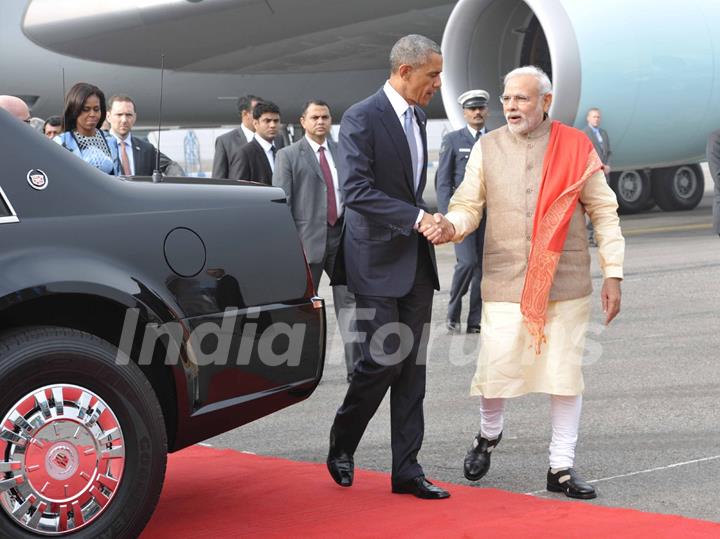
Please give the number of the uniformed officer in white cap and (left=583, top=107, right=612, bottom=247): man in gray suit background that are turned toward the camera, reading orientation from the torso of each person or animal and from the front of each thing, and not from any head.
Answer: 2

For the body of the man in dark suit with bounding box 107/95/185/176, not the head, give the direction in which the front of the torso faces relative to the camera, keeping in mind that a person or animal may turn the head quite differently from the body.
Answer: toward the camera

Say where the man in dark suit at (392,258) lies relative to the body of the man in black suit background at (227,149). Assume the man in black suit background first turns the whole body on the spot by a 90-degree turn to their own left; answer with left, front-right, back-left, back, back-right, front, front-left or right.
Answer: back-right

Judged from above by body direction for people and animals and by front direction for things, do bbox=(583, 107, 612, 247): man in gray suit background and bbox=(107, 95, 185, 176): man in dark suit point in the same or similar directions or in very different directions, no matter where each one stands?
same or similar directions

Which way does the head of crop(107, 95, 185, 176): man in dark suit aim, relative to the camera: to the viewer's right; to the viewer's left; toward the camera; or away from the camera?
toward the camera

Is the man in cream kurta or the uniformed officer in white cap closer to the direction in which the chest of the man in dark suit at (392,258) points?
the man in cream kurta

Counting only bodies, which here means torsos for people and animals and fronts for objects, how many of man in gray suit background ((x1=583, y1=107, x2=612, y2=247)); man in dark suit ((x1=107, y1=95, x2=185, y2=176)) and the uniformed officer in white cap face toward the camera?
3

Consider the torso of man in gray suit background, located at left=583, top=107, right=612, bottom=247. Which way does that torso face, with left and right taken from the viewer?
facing the viewer

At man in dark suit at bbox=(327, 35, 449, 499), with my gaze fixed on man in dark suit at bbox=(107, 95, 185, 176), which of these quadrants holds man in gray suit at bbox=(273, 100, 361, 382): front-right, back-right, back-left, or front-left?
front-right

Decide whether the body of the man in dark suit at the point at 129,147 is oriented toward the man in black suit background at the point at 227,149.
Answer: no

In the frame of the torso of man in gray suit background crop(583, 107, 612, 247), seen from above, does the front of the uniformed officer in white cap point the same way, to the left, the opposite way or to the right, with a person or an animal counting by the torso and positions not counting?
the same way

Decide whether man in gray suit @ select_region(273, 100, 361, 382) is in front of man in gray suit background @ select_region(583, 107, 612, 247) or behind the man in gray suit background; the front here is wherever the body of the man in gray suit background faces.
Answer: in front

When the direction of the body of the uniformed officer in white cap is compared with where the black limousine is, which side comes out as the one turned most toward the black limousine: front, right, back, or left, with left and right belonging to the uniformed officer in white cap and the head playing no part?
front

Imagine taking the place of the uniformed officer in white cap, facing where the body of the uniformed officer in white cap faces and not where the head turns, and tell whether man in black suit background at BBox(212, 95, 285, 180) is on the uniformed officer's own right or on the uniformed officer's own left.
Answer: on the uniformed officer's own right

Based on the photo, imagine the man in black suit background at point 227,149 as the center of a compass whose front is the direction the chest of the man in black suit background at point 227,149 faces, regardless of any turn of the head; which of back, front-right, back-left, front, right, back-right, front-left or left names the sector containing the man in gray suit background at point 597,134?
left

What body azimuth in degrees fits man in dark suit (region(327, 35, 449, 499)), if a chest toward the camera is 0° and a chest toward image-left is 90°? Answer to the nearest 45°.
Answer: approximately 315°

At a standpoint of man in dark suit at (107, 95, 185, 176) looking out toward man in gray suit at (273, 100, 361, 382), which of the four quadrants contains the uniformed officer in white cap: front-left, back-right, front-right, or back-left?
front-left

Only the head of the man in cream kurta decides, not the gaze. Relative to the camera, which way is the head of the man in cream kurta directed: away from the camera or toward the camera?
toward the camera

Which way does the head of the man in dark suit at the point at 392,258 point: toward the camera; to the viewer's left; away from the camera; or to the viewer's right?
to the viewer's right

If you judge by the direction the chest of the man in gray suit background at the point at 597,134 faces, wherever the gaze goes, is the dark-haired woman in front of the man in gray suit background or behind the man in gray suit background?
in front
